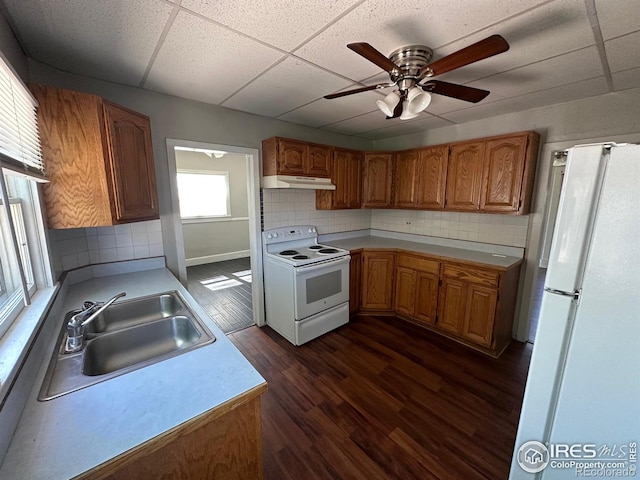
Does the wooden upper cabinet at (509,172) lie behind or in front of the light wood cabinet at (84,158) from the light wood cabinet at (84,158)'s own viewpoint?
in front

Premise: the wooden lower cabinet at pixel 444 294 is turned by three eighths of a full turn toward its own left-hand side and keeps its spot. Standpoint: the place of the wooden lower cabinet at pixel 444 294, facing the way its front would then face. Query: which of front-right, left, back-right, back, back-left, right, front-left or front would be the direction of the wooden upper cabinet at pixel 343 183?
back

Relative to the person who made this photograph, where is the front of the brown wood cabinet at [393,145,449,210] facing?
facing the viewer and to the left of the viewer

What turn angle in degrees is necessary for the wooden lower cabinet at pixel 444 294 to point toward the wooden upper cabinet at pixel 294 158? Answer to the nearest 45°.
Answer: approximately 45° to its right

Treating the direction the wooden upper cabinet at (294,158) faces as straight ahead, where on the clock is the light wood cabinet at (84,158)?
The light wood cabinet is roughly at 3 o'clock from the wooden upper cabinet.

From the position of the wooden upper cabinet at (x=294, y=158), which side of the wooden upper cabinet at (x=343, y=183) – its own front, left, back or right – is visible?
right

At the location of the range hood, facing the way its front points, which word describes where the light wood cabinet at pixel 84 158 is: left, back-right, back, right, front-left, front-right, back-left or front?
right

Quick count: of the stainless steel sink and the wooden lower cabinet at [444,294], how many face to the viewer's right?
1

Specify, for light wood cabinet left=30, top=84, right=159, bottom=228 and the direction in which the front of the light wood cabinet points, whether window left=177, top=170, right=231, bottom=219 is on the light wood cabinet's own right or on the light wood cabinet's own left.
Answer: on the light wood cabinet's own left

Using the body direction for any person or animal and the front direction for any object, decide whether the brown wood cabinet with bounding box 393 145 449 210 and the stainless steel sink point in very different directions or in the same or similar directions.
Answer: very different directions

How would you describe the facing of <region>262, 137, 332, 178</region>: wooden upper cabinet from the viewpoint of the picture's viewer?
facing the viewer and to the right of the viewer

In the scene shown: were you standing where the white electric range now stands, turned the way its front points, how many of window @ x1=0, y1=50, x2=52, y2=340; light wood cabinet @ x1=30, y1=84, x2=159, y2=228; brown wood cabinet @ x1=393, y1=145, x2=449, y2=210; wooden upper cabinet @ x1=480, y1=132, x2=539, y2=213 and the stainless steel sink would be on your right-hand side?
3

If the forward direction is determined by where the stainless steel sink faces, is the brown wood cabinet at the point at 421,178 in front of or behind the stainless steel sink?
in front

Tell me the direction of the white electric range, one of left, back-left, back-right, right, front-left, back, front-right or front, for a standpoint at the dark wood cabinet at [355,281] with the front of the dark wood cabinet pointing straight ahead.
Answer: right

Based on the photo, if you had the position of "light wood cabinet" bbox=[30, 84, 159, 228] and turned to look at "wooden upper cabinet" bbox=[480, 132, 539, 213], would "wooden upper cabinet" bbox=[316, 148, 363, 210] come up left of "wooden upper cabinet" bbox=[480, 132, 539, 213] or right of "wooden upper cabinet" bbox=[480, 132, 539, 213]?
left

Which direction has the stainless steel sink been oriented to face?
to the viewer's right

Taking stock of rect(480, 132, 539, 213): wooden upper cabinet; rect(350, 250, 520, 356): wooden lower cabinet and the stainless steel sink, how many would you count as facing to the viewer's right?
1

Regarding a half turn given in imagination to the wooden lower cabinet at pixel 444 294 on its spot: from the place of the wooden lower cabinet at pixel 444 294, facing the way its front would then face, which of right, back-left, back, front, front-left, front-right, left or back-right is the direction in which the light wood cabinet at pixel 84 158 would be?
back

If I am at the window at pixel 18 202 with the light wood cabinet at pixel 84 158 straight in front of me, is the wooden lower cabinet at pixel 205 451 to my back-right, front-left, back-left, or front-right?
back-right
